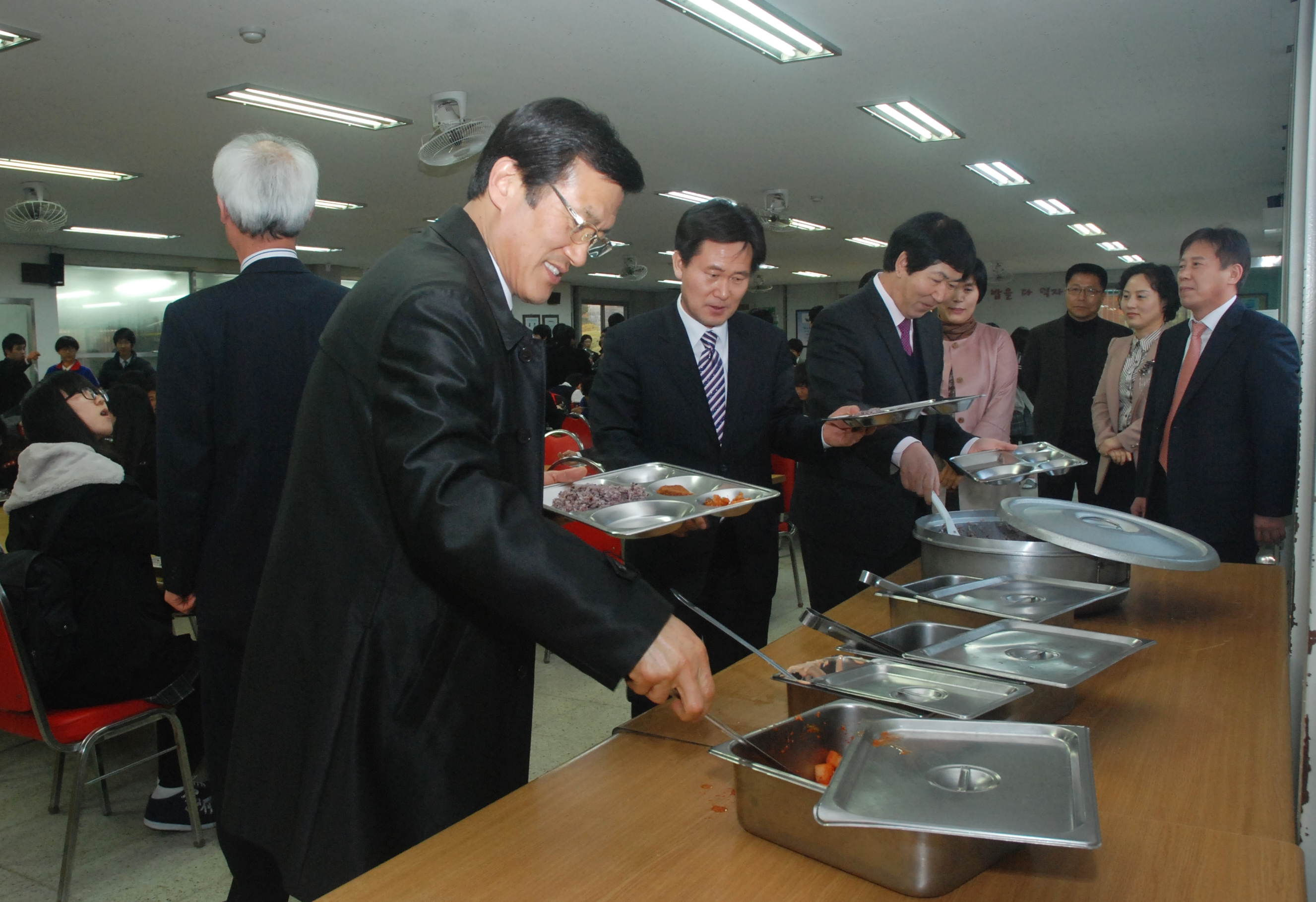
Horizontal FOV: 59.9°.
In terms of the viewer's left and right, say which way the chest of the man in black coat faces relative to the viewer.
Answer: facing to the right of the viewer

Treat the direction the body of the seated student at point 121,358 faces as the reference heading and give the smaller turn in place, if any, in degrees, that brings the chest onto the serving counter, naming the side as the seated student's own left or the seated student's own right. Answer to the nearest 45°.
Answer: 0° — they already face it

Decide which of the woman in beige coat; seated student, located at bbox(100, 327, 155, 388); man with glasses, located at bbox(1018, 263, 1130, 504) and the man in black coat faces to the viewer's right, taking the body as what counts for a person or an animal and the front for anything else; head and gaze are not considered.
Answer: the man in black coat

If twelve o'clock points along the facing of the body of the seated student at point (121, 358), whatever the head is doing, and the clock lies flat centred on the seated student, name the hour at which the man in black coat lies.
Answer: The man in black coat is roughly at 12 o'clock from the seated student.

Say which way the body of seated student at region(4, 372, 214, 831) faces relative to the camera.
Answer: to the viewer's right

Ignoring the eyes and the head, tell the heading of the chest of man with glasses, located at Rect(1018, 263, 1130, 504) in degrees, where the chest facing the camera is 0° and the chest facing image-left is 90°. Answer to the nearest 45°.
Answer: approximately 0°

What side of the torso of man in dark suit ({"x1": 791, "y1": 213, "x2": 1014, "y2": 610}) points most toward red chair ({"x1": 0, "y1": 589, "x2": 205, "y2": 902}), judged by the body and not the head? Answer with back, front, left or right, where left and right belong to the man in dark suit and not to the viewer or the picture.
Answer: right
